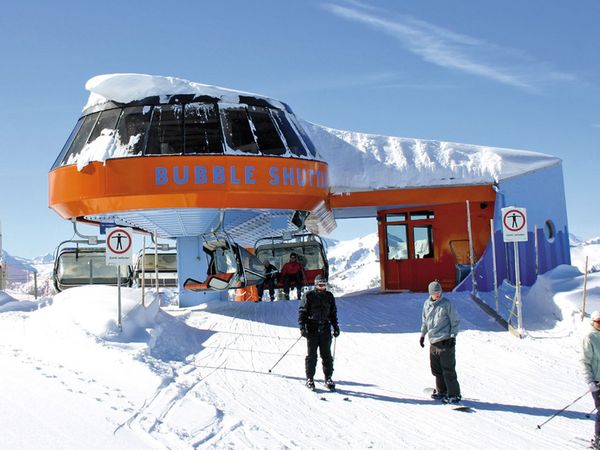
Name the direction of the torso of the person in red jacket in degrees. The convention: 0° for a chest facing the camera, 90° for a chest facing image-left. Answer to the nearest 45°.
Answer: approximately 0°

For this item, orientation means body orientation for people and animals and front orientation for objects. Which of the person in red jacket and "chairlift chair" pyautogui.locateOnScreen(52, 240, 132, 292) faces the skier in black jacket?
the person in red jacket

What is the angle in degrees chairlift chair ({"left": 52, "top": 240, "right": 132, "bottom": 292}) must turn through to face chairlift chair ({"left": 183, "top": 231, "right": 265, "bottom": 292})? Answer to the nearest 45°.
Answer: approximately 135° to its right

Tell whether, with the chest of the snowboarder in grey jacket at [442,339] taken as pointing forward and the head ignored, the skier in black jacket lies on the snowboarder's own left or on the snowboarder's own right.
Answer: on the snowboarder's own right

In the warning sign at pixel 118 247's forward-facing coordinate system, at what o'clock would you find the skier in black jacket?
The skier in black jacket is roughly at 11 o'clock from the warning sign.

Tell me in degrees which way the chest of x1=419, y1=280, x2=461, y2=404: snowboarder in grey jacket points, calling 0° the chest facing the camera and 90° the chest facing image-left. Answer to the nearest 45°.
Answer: approximately 45°
